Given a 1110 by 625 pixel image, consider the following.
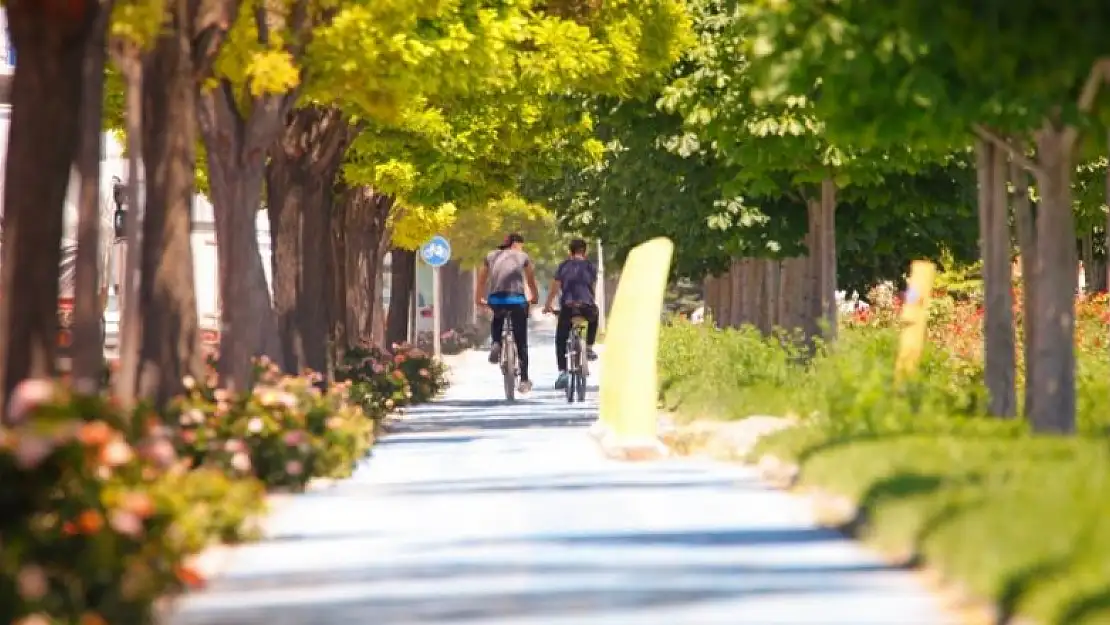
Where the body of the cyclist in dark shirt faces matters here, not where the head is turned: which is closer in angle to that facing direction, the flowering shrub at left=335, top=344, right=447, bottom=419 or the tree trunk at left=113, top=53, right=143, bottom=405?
the flowering shrub

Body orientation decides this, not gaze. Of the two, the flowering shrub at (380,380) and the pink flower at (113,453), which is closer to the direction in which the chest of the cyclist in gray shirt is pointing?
the flowering shrub

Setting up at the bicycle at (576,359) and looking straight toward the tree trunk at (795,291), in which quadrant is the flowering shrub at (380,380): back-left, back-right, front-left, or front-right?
back-left

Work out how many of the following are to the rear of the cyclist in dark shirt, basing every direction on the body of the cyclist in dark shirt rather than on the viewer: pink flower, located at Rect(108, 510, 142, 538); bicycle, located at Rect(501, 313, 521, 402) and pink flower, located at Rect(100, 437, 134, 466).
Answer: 2

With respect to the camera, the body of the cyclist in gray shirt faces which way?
away from the camera

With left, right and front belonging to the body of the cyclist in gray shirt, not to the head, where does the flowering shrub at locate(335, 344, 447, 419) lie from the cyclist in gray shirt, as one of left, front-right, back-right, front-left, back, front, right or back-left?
left

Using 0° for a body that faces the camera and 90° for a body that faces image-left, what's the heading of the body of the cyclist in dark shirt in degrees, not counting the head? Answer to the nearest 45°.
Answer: approximately 180°

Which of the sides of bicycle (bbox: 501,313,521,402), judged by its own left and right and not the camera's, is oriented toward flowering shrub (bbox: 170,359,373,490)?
back

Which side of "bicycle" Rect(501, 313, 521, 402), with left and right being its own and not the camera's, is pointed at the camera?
back

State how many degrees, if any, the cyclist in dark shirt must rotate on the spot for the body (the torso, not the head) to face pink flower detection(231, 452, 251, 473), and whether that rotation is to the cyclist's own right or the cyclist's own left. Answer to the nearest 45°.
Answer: approximately 180°

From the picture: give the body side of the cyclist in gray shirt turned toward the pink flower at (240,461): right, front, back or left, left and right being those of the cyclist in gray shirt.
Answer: back

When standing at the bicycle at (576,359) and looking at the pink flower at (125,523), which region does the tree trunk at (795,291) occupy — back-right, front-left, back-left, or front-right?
back-left
